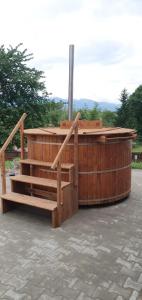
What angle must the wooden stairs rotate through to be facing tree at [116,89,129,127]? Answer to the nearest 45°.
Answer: approximately 135° to its right

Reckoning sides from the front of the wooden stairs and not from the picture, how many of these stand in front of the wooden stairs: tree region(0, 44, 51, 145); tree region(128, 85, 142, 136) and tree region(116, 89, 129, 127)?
0

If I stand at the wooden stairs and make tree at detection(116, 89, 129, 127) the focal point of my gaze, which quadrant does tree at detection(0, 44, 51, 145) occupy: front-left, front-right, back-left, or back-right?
front-left

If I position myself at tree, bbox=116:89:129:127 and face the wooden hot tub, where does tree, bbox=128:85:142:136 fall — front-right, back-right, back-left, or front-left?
front-left

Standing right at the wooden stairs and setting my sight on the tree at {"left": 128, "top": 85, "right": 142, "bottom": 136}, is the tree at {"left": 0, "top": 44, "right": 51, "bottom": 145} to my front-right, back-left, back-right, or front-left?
front-left

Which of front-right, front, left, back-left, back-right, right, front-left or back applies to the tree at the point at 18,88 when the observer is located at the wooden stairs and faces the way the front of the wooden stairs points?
back-right

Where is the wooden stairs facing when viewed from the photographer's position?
facing the viewer and to the left of the viewer
